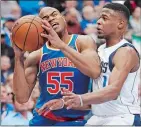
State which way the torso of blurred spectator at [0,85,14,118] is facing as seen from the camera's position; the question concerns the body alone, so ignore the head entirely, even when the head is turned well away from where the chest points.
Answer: toward the camera

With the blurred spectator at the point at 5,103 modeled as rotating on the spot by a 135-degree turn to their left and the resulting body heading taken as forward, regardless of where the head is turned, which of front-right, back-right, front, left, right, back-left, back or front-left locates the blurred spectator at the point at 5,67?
front-left

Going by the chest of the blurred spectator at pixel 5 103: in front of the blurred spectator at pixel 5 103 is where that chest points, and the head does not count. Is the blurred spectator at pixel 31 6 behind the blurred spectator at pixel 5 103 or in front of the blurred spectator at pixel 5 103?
behind

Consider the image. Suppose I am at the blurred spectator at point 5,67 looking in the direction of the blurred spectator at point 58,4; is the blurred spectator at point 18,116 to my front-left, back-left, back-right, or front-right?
back-right

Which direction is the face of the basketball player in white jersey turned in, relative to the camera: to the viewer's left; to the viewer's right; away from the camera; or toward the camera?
to the viewer's left

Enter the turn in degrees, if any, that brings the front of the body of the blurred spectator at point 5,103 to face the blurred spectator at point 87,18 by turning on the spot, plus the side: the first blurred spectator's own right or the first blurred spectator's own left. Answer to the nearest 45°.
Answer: approximately 135° to the first blurred spectator's own left

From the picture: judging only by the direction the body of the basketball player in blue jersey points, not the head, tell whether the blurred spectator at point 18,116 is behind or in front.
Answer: behind

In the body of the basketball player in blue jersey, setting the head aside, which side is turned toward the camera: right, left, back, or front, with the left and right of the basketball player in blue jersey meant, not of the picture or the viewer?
front

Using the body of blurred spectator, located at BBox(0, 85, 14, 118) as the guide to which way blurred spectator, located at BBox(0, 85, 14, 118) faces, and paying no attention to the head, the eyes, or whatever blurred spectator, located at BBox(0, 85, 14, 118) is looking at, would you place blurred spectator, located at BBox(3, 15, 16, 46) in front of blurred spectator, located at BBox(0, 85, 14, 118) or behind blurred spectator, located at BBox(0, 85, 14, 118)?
behind

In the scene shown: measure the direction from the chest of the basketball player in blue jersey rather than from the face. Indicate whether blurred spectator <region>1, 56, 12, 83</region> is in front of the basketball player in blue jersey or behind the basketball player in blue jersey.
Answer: behind

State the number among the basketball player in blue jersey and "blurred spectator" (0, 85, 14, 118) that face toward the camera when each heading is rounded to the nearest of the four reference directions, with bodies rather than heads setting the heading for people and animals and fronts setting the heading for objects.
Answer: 2

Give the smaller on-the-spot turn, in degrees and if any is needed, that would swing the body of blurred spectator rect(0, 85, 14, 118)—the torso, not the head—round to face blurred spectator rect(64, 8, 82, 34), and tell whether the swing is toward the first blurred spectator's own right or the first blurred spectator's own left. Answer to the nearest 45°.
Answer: approximately 135° to the first blurred spectator's own left

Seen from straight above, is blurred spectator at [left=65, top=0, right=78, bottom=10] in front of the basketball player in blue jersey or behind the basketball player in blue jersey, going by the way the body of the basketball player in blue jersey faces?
behind

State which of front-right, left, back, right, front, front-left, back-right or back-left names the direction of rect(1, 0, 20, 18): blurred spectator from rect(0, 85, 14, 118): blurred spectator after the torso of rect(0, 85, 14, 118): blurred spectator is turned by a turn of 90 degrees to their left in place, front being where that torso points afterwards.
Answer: left
